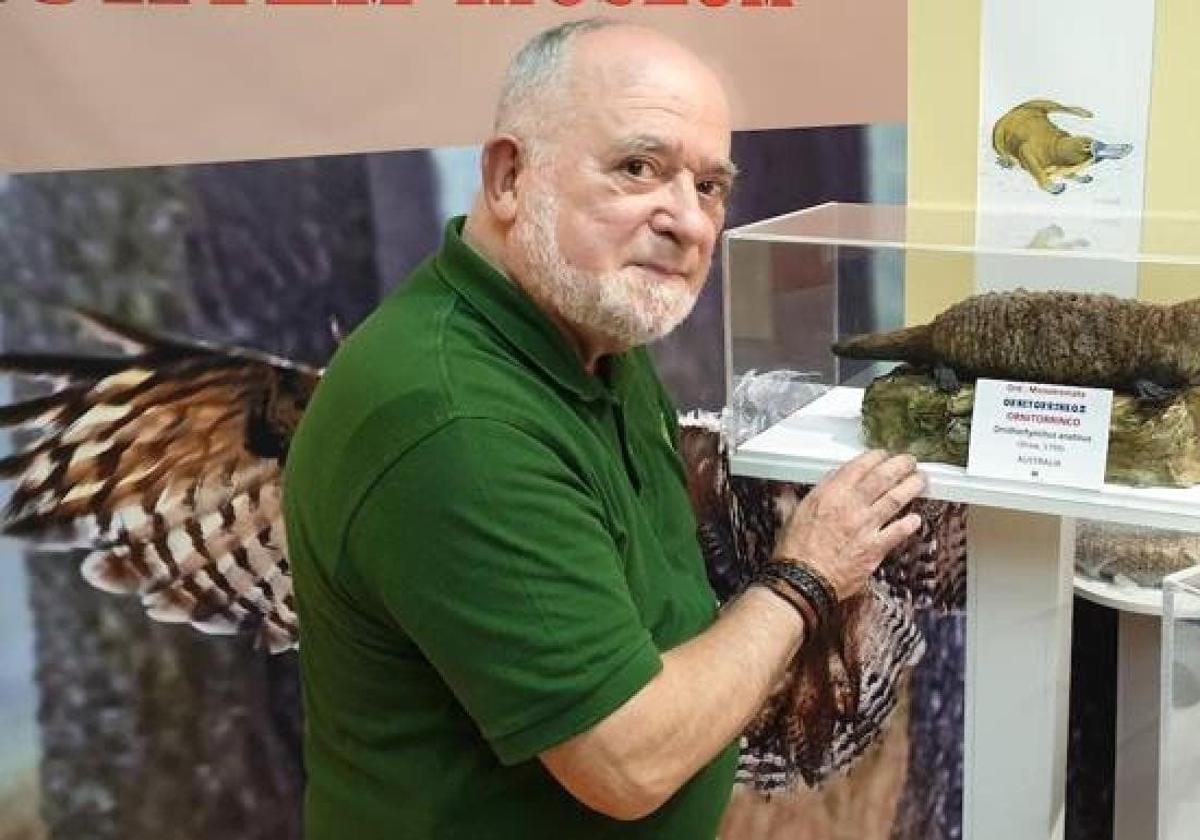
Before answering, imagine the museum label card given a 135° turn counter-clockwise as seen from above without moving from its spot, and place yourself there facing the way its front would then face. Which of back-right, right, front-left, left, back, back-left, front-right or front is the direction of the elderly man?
back

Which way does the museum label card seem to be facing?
toward the camera
